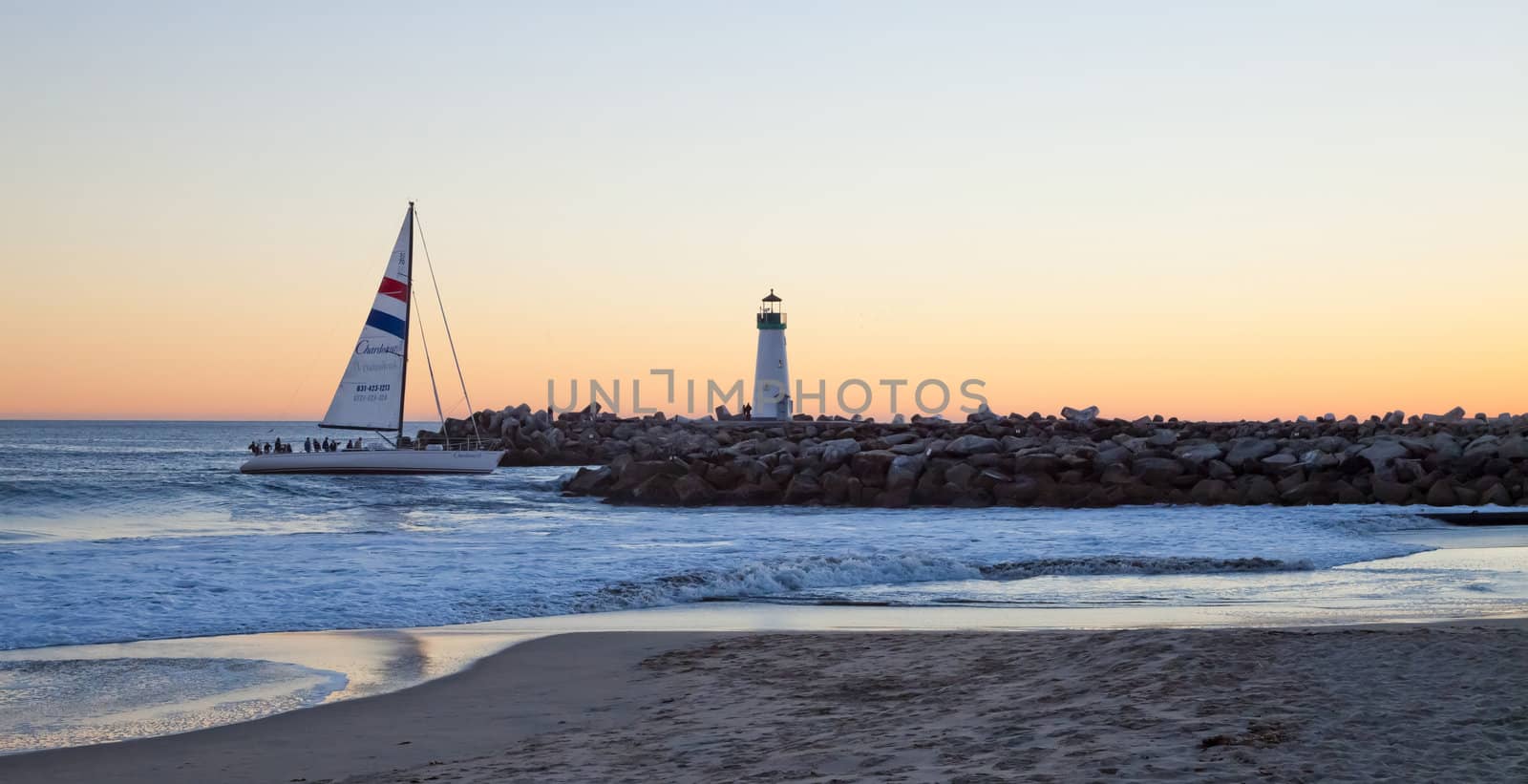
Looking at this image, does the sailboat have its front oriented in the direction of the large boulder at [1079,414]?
yes

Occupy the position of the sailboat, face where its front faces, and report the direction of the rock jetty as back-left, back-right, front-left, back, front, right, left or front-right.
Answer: front-right

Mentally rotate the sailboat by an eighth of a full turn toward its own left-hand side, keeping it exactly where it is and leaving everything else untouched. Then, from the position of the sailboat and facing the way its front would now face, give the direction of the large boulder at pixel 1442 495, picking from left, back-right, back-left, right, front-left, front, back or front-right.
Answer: right

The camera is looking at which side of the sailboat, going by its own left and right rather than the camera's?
right

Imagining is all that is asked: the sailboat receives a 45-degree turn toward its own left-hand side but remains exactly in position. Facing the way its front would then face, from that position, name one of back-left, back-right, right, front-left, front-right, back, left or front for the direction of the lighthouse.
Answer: front
